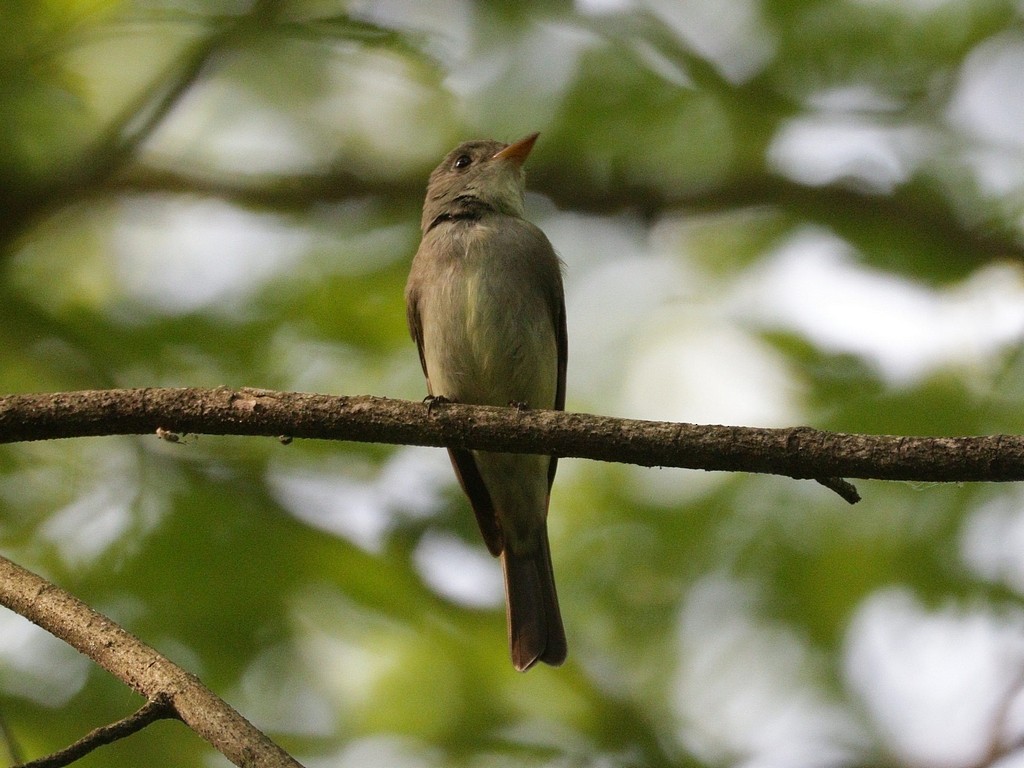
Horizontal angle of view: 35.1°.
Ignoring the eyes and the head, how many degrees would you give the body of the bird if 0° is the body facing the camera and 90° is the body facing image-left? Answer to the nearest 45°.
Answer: approximately 0°

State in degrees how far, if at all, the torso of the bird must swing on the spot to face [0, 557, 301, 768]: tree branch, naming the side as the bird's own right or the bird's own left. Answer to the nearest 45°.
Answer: approximately 90° to the bird's own right
